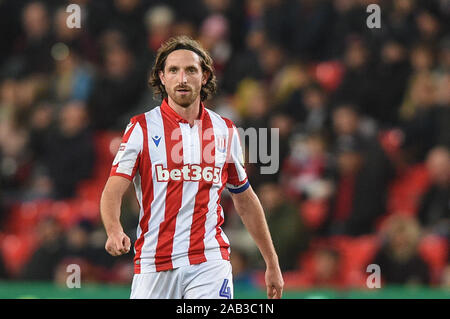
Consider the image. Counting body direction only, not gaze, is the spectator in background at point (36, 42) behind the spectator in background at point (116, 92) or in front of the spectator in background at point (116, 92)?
behind

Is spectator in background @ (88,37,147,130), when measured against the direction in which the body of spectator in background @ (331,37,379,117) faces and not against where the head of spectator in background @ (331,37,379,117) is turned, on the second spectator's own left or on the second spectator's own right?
on the second spectator's own right

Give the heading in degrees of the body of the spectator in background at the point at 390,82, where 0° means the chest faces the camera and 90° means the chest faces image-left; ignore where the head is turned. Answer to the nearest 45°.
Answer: approximately 0°

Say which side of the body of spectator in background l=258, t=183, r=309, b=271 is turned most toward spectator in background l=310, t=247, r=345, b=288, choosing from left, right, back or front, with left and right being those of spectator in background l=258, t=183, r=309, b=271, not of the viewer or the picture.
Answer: left

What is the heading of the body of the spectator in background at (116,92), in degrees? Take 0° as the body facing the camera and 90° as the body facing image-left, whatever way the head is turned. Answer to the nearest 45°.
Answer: approximately 0°

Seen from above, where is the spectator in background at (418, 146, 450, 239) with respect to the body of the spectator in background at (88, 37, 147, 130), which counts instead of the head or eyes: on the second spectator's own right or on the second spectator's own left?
on the second spectator's own left

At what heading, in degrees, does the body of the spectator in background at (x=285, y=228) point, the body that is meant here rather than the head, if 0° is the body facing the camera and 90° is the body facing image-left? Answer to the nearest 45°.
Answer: approximately 45°

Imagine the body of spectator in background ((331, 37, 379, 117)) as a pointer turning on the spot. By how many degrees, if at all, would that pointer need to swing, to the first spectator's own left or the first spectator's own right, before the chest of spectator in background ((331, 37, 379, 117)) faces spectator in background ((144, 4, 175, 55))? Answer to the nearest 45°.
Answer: approximately 135° to the first spectator's own right
